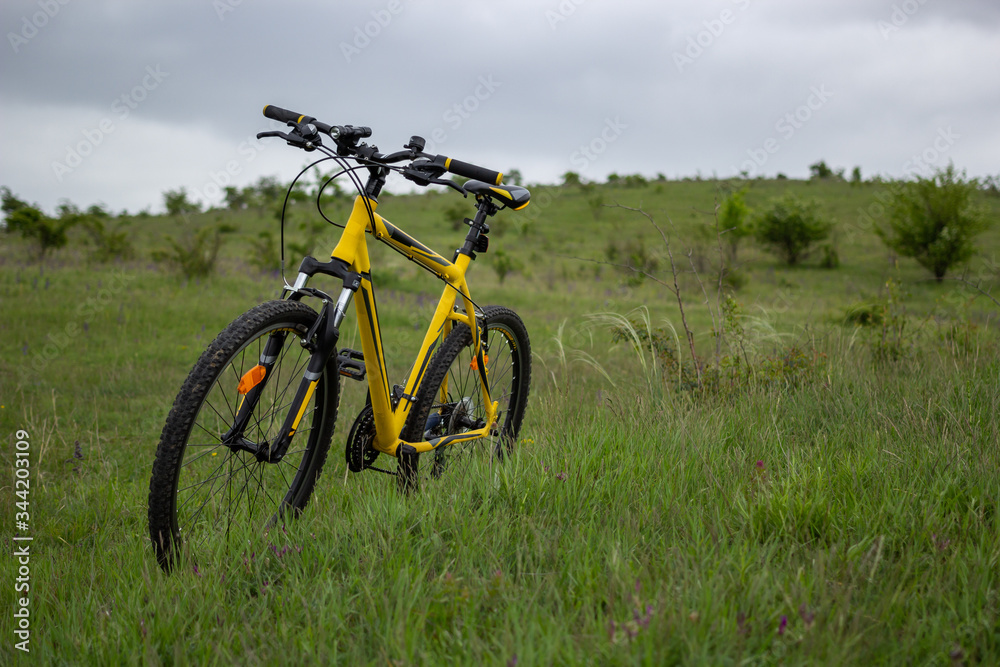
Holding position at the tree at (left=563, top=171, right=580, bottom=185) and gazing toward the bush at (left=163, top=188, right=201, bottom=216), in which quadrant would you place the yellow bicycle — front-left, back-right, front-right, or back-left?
front-left

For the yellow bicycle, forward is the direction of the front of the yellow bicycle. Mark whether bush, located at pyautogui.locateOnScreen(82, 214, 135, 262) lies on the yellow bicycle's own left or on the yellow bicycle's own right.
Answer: on the yellow bicycle's own right

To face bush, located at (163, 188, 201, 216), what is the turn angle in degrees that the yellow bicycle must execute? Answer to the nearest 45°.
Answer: approximately 135° to its right

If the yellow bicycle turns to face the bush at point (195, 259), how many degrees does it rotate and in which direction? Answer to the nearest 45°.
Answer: approximately 135° to its right

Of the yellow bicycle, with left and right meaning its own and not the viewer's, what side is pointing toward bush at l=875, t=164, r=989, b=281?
back

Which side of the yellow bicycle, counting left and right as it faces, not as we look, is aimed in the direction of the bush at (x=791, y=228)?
back

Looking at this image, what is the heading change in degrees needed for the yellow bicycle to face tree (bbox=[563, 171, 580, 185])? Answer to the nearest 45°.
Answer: approximately 135° to its right

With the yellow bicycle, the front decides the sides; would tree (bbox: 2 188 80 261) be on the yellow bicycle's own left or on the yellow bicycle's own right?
on the yellow bicycle's own right

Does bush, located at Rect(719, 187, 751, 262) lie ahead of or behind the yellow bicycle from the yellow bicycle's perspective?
behind

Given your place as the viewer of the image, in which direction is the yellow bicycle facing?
facing the viewer and to the left of the viewer
